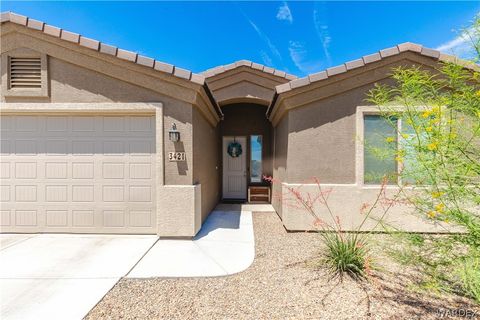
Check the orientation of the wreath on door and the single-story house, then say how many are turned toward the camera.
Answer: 2

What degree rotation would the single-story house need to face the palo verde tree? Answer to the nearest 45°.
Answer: approximately 45° to its left

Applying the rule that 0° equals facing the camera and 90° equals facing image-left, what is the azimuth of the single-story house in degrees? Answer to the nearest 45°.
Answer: approximately 0°

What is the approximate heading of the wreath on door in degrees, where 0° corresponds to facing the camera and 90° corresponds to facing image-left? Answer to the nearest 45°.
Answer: approximately 0°
